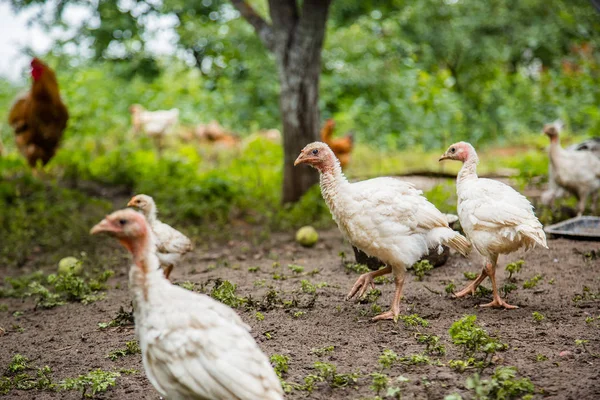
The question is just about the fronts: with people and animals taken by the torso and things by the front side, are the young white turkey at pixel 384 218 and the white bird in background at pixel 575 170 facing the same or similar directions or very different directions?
same or similar directions

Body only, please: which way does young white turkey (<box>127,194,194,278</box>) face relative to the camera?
to the viewer's left

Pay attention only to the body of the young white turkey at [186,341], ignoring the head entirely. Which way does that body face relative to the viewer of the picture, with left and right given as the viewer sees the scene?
facing to the left of the viewer

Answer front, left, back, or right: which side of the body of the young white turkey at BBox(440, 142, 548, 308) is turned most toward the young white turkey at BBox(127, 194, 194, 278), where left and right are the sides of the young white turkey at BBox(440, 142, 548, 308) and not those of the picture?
front

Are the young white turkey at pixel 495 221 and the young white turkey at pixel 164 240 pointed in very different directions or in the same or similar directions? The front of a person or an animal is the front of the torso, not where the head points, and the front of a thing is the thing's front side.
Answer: same or similar directions

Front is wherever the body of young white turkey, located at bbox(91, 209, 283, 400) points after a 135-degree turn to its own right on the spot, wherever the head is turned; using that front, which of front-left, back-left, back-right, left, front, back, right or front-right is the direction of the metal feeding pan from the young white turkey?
front

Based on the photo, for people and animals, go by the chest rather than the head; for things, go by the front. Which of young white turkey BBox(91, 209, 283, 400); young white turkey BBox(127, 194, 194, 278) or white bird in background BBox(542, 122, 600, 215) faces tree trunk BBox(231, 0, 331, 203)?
the white bird in background

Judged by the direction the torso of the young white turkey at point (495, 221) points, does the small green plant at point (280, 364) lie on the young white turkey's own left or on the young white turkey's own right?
on the young white turkey's own left

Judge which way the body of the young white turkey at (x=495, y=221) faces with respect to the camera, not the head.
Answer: to the viewer's left

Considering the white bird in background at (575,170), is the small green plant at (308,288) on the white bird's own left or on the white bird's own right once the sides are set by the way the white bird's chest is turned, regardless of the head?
on the white bird's own left

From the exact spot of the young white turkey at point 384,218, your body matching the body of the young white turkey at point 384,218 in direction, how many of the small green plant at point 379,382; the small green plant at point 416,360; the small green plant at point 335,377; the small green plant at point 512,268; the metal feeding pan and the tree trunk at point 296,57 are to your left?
3

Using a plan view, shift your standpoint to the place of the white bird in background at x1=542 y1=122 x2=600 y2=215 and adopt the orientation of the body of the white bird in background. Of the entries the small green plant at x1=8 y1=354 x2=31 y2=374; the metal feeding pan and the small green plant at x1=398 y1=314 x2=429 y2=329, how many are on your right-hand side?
0

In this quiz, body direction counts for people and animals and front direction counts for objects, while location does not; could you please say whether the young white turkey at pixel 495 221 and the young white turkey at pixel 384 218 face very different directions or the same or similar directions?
same or similar directions
